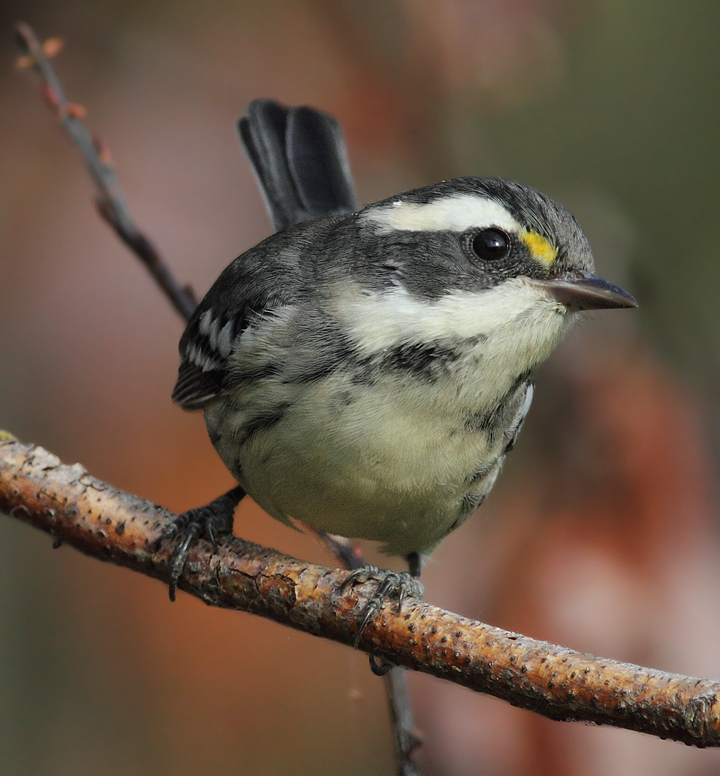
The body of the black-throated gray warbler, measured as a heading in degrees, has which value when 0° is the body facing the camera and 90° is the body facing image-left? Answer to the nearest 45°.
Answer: approximately 315°
